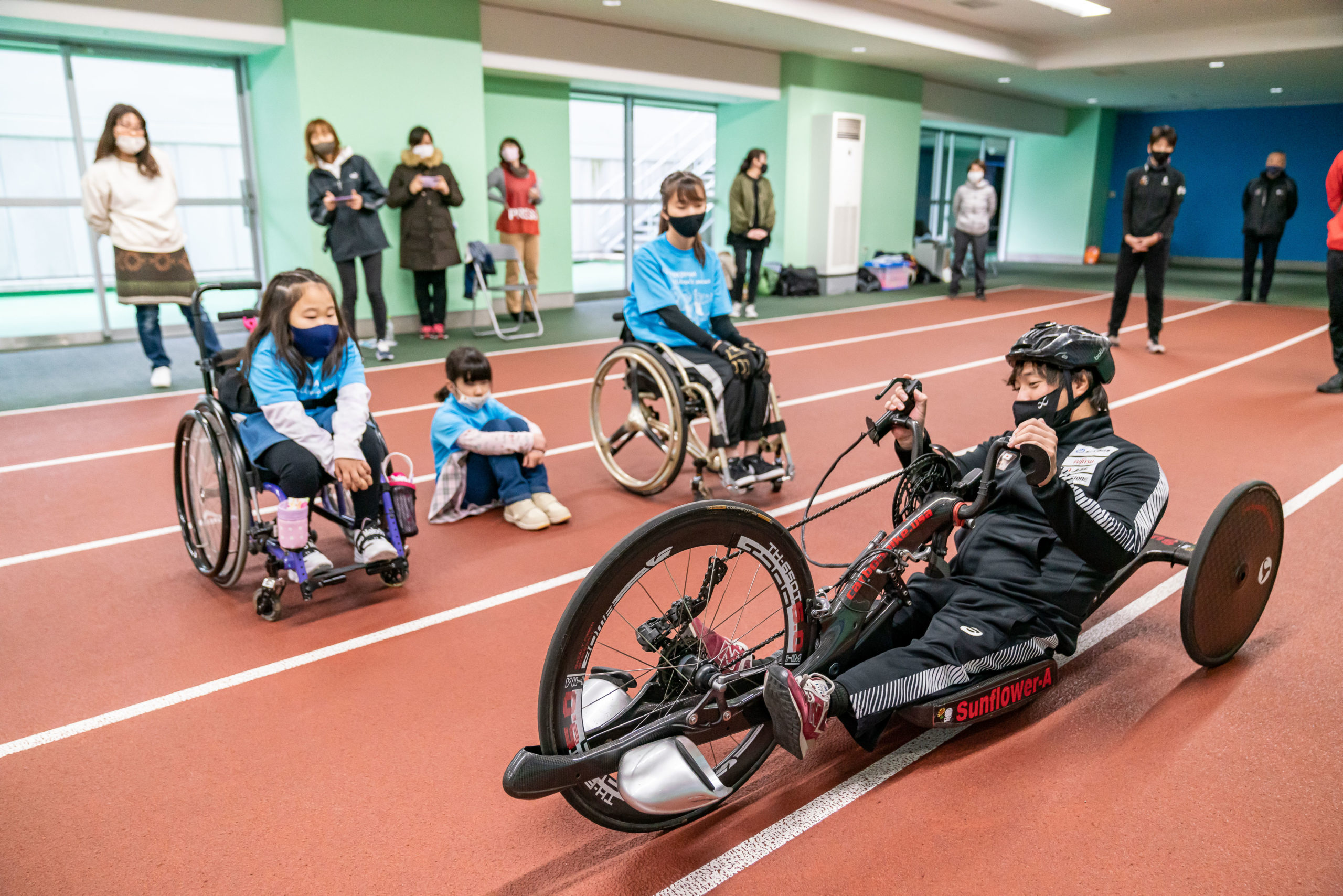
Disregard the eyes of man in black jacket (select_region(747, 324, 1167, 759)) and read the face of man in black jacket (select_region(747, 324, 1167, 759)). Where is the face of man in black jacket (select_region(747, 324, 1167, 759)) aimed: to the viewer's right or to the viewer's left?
to the viewer's left

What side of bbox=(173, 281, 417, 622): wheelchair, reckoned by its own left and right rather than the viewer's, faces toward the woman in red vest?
left

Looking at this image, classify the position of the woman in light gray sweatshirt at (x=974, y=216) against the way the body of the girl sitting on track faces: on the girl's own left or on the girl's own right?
on the girl's own left

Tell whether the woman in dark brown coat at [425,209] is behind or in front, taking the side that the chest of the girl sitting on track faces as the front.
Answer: behind

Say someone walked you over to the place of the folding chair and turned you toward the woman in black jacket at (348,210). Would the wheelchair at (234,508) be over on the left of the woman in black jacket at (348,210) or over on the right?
left

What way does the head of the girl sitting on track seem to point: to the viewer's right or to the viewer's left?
to the viewer's right

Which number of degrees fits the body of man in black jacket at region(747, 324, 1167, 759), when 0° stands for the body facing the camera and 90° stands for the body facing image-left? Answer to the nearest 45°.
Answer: approximately 45°

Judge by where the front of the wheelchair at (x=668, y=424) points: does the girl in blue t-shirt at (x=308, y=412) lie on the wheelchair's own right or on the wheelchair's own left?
on the wheelchair's own right

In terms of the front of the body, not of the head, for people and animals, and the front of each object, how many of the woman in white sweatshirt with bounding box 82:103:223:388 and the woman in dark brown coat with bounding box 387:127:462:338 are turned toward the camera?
2
